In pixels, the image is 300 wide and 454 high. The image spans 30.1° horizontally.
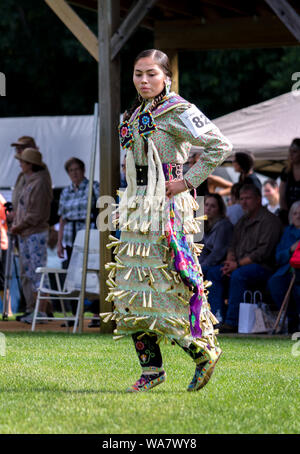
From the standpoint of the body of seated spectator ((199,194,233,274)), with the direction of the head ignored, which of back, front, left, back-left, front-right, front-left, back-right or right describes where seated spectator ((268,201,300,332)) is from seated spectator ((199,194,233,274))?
left

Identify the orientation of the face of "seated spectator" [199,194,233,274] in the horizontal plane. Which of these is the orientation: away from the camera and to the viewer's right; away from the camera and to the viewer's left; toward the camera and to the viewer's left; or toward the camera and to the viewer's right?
toward the camera and to the viewer's left

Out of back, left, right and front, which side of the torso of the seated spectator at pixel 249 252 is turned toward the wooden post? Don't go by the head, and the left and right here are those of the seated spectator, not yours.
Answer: front

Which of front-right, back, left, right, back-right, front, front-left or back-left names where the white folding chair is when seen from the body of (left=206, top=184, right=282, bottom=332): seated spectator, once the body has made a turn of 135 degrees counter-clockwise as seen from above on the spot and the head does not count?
back

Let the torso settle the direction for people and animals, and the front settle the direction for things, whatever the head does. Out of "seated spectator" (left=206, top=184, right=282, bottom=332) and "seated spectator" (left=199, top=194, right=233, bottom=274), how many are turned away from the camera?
0

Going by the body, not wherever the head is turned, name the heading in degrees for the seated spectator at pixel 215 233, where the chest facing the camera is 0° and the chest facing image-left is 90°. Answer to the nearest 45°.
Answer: approximately 45°

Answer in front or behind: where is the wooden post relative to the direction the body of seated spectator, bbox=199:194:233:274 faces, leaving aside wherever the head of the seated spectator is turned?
in front

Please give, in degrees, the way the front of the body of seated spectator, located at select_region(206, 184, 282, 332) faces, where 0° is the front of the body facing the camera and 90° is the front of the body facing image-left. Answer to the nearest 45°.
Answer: approximately 45°

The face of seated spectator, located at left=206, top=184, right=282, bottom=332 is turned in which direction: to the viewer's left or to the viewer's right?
to the viewer's left

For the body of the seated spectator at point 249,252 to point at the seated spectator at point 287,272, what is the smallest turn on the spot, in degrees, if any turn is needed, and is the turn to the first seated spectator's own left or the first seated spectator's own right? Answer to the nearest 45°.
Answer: approximately 90° to the first seated spectator's own left
